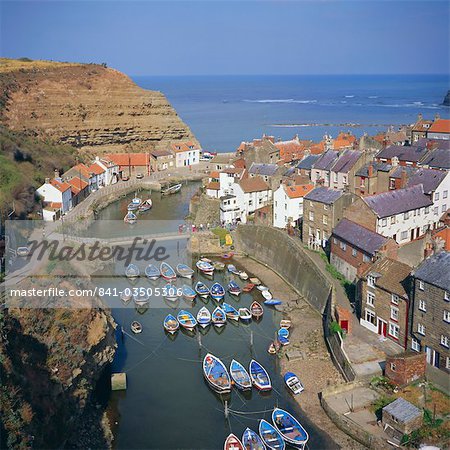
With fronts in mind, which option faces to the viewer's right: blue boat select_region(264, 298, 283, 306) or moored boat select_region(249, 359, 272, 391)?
the blue boat

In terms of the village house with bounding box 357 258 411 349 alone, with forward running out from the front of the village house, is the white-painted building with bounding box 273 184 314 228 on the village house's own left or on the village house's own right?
on the village house's own right

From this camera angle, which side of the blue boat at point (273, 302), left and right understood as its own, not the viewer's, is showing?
right

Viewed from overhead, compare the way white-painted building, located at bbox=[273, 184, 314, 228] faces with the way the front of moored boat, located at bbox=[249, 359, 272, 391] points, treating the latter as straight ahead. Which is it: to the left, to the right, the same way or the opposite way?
the opposite way

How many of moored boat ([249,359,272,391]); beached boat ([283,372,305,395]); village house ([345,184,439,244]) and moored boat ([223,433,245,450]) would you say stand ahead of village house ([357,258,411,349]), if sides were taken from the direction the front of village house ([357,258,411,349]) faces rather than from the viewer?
3

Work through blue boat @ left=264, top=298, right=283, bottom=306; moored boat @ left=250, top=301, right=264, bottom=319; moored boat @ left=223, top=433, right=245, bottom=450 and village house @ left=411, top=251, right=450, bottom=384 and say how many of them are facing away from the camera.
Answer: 2

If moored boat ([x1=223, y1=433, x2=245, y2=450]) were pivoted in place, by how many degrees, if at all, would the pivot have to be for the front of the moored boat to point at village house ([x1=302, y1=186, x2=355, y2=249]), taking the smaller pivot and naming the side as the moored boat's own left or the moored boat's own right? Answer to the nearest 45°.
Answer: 0° — it already faces it

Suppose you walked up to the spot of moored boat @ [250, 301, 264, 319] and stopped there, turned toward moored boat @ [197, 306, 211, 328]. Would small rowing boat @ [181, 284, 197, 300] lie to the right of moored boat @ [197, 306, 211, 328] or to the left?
right
